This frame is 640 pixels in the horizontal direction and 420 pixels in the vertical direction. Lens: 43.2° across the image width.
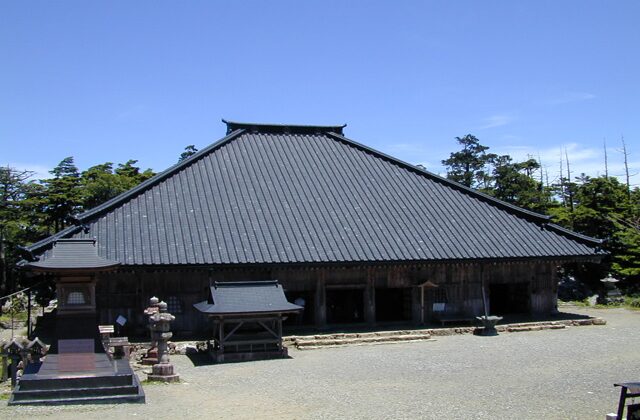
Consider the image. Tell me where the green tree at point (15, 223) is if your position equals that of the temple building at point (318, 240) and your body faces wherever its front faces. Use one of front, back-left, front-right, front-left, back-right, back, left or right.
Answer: back-right

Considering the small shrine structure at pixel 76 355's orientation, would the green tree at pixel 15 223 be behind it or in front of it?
behind

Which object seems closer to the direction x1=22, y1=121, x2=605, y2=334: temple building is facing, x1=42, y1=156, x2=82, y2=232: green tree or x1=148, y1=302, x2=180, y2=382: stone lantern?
the stone lantern

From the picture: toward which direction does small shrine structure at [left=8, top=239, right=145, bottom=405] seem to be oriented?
toward the camera

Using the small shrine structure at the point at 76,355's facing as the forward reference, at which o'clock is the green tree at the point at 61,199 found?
The green tree is roughly at 6 o'clock from the small shrine structure.

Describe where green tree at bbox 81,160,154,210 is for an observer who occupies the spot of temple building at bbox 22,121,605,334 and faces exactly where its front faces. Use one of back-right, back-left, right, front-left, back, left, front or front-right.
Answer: back-right

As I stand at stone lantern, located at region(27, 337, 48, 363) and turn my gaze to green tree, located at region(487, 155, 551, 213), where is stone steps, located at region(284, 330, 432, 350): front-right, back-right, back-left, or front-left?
front-right

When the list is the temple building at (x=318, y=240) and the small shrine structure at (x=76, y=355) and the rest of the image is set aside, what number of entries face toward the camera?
2

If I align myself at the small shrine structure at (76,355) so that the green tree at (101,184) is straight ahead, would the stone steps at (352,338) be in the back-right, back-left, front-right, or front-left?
front-right

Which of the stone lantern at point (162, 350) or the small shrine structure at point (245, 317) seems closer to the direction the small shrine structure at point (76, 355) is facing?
the stone lantern

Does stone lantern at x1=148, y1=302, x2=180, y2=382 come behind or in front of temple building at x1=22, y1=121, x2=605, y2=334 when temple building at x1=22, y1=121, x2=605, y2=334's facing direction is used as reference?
in front

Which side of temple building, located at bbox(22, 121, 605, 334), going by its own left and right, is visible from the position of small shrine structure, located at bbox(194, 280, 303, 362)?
front

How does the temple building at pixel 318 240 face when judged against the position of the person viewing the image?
facing the viewer

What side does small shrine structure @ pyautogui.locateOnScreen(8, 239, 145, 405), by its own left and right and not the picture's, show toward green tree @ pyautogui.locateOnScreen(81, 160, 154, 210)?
back
